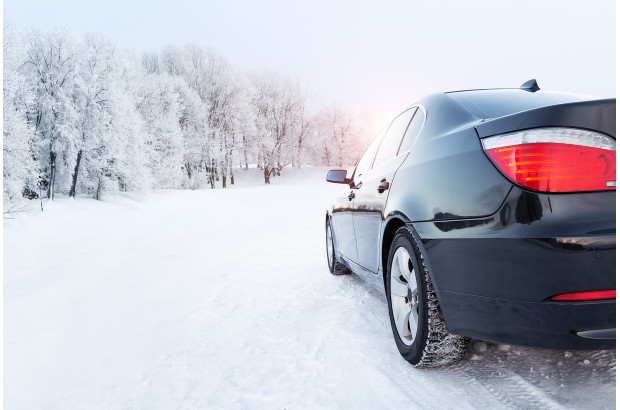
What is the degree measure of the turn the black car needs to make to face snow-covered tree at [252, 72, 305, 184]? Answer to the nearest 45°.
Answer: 0° — it already faces it

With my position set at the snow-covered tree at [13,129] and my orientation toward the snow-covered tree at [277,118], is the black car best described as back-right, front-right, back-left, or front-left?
back-right

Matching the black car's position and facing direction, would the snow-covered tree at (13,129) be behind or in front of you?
in front

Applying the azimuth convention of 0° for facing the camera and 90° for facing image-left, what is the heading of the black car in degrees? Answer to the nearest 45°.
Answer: approximately 135°

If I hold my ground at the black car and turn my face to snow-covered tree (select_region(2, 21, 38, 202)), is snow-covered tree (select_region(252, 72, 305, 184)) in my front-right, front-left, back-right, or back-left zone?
front-right

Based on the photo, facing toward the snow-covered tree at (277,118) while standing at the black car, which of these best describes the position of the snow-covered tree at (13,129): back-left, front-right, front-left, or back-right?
front-left
